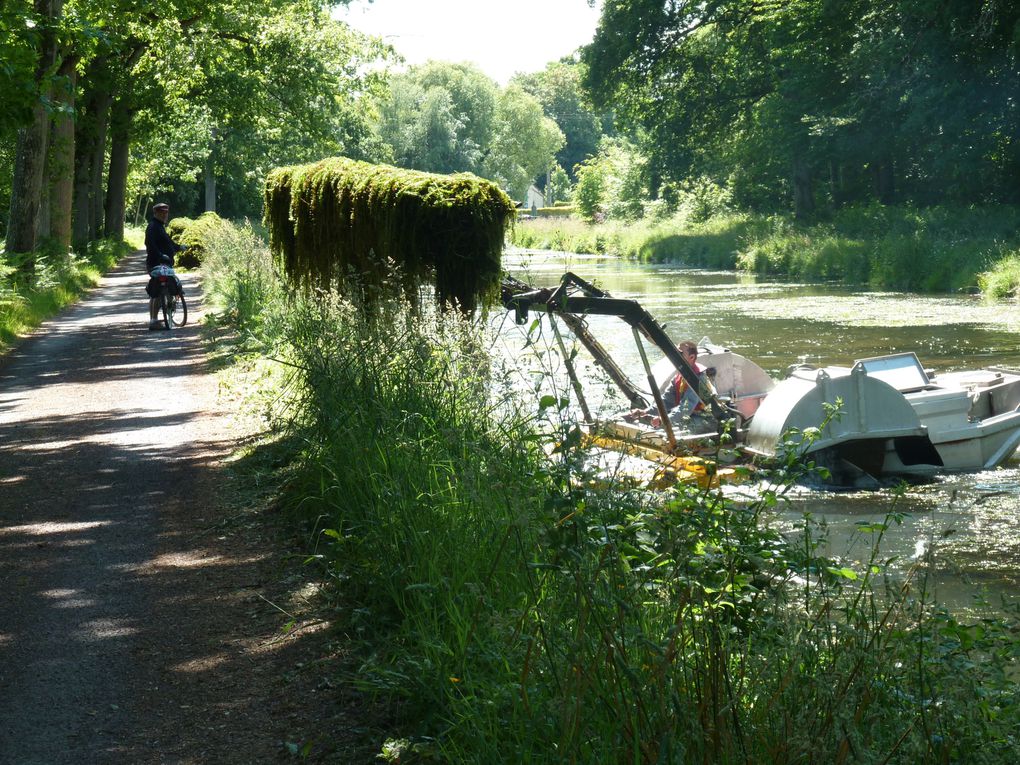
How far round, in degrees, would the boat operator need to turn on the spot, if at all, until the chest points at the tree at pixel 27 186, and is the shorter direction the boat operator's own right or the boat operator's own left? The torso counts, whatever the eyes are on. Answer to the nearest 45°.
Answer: approximately 45° to the boat operator's own right

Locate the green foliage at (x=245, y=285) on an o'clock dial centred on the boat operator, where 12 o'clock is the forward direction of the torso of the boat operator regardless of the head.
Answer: The green foliage is roughly at 1 o'clock from the boat operator.

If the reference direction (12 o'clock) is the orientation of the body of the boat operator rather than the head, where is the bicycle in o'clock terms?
The bicycle is roughly at 1 o'clock from the boat operator.

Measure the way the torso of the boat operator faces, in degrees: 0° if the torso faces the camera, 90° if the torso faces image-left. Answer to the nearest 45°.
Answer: approximately 90°
